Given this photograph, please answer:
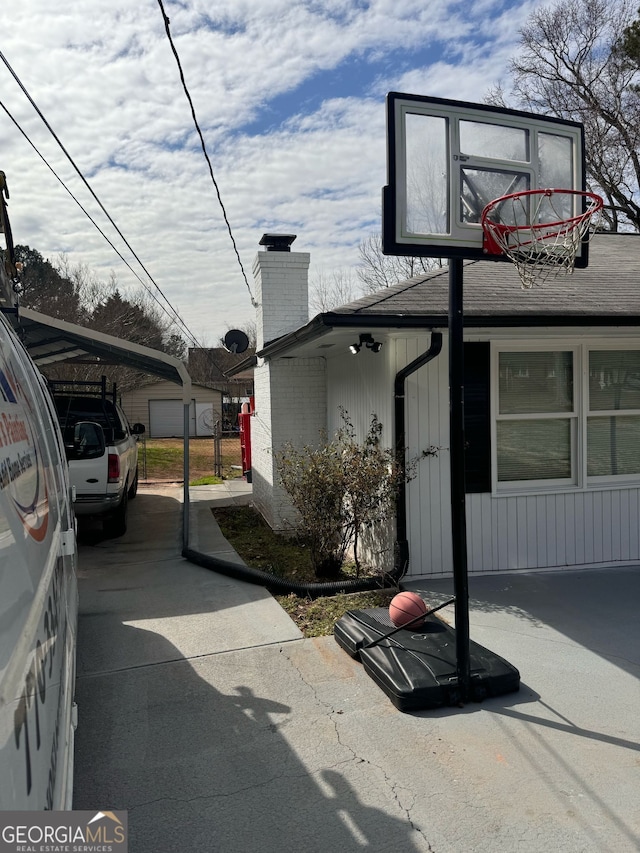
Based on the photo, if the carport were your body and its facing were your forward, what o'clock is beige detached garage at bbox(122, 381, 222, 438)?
The beige detached garage is roughly at 6 o'clock from the carport.

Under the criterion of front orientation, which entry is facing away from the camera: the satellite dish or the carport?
the satellite dish

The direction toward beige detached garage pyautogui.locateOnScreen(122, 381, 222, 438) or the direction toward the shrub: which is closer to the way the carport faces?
the shrub

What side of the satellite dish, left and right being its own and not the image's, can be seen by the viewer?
back

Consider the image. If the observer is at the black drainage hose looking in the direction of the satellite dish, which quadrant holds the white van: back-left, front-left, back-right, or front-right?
back-left

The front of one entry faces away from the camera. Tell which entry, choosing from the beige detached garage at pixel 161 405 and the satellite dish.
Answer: the satellite dish

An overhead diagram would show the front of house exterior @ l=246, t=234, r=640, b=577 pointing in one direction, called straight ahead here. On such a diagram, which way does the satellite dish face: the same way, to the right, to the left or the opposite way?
the opposite way
